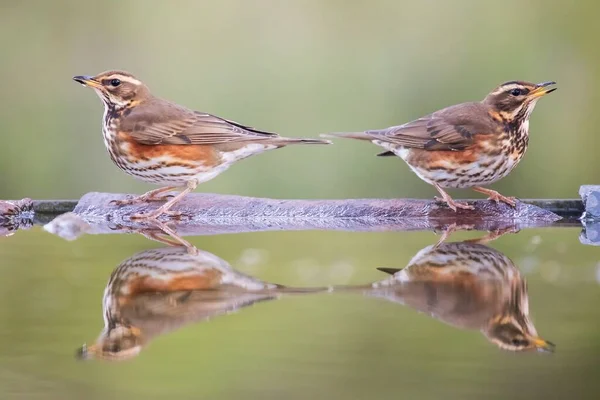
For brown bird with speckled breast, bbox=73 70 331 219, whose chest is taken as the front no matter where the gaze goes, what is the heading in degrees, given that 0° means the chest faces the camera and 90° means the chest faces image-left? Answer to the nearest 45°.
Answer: approximately 90°

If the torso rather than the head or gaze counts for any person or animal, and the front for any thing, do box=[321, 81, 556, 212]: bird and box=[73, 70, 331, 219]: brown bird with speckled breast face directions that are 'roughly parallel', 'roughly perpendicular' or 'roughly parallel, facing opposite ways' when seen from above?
roughly parallel, facing opposite ways

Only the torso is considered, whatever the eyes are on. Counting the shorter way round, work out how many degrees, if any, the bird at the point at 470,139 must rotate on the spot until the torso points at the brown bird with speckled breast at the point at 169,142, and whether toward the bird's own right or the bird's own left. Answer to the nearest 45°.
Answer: approximately 180°

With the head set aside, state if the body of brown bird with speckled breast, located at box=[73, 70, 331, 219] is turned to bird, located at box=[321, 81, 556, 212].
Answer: no

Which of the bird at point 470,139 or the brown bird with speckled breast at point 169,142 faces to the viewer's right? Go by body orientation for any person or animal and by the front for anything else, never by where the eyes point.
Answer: the bird

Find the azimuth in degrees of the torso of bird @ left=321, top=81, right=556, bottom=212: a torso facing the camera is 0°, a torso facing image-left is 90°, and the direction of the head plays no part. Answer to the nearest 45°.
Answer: approximately 270°
